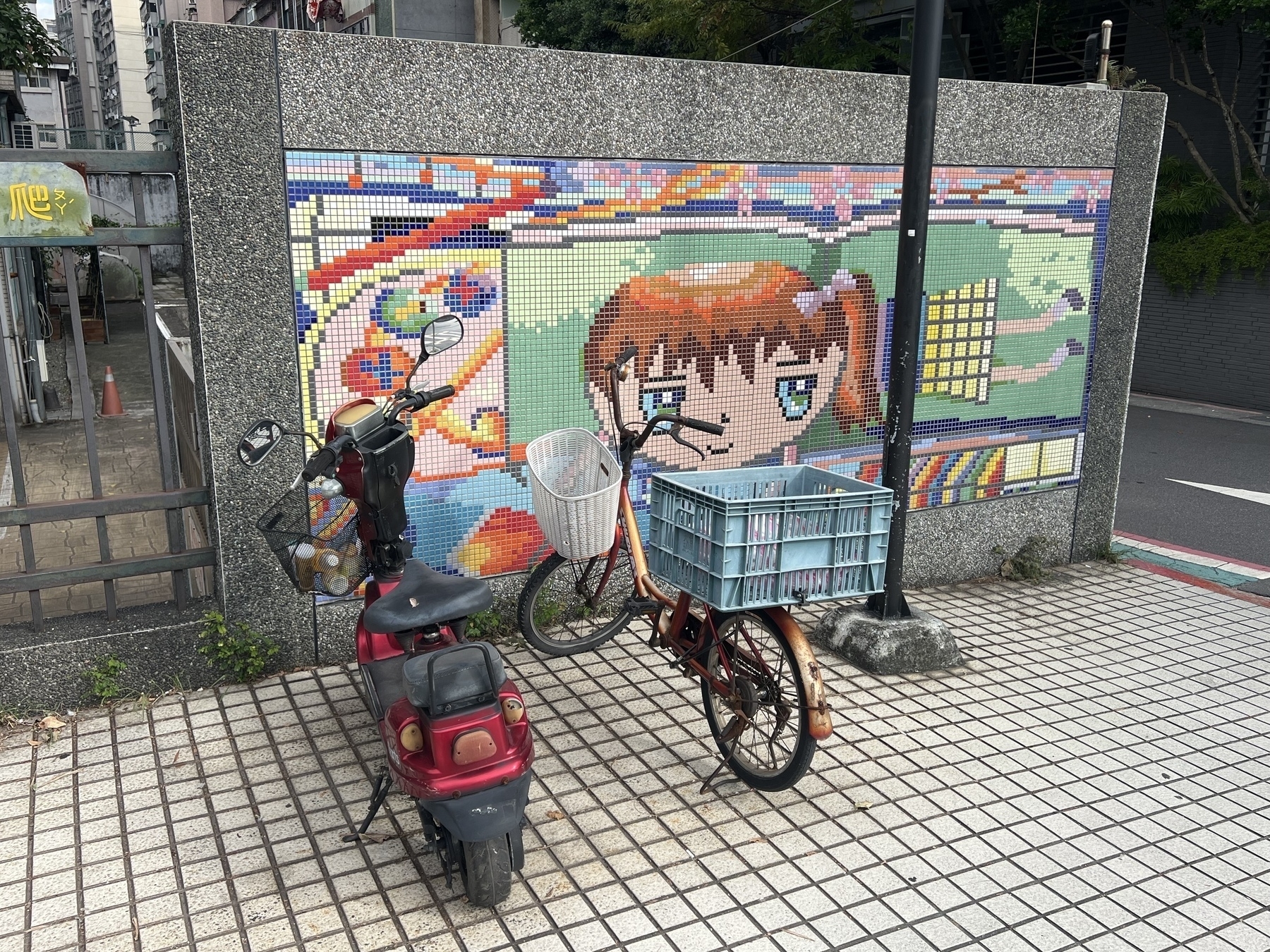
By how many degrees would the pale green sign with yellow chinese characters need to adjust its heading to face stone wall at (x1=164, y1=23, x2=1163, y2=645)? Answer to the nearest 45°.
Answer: approximately 90° to its left

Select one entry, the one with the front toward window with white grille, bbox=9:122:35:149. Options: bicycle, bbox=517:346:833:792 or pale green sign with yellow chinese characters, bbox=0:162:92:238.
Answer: the bicycle

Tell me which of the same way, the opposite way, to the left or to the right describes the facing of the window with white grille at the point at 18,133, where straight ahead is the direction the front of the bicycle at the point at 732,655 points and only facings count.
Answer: the opposite way

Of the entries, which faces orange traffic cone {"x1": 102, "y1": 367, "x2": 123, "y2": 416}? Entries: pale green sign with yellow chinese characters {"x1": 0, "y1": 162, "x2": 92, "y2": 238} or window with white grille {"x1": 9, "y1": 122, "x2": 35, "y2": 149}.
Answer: the window with white grille

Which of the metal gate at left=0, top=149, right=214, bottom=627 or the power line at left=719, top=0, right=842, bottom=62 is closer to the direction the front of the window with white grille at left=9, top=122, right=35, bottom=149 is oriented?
the metal gate

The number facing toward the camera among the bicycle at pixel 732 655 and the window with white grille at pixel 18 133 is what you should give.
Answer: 1

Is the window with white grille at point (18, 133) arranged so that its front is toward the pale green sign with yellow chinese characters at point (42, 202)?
yes

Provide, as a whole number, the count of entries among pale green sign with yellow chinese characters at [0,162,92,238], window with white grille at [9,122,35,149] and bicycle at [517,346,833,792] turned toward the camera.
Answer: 2

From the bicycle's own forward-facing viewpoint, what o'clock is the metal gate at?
The metal gate is roughly at 11 o'clock from the bicycle.

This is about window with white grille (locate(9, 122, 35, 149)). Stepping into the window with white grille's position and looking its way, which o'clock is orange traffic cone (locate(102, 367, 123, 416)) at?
The orange traffic cone is roughly at 12 o'clock from the window with white grille.

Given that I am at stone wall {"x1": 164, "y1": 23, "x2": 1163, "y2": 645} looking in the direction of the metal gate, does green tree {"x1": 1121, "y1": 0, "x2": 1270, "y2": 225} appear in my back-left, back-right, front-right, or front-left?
back-right

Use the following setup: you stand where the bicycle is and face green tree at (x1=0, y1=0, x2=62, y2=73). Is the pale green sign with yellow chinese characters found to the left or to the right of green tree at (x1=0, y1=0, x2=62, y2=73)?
left

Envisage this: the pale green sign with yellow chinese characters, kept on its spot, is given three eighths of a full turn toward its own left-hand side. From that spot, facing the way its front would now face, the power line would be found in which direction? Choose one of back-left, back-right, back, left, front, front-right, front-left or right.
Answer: front

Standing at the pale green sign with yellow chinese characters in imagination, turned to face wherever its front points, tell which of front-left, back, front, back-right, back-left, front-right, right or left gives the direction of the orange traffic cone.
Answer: back
